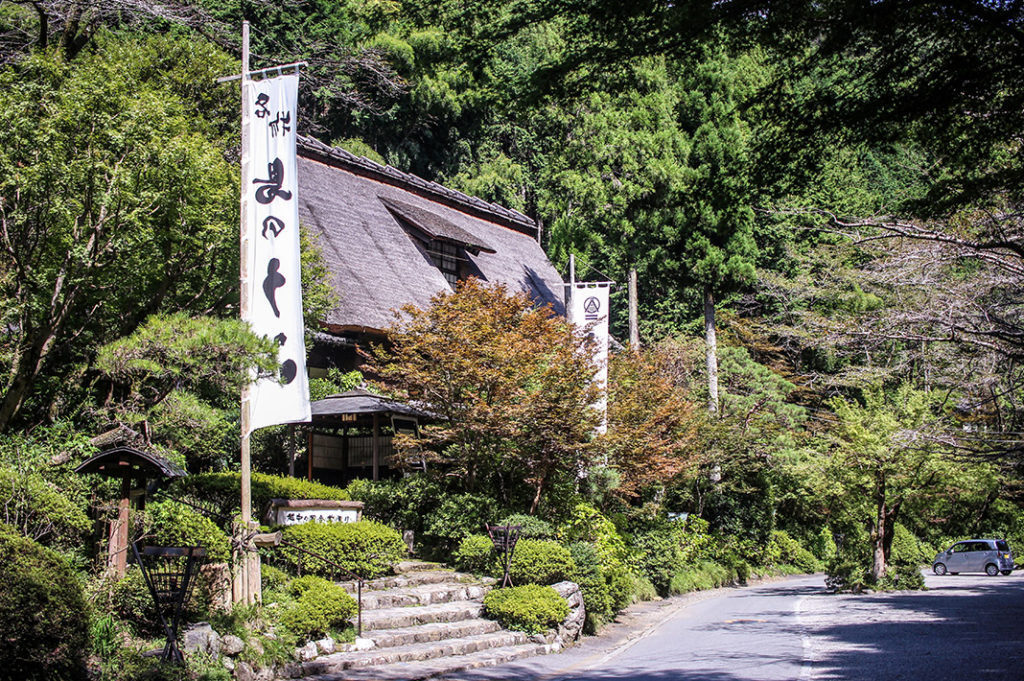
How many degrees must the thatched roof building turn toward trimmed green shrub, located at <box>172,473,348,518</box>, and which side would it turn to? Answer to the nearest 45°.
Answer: approximately 45° to its right

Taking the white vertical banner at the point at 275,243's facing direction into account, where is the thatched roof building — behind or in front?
behind

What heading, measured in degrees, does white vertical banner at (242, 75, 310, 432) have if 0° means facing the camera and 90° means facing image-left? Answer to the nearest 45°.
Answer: approximately 0°
